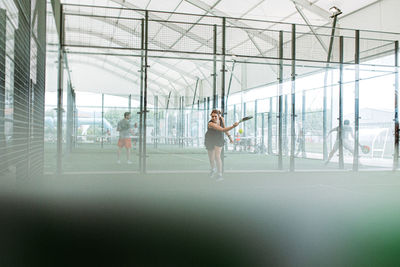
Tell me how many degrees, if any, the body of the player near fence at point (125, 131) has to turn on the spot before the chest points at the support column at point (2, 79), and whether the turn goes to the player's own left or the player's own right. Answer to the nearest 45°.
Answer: approximately 45° to the player's own right

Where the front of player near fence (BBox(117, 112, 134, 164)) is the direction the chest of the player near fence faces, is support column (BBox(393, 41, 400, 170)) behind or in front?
in front

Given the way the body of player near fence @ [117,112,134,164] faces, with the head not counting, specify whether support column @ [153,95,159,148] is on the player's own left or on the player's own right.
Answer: on the player's own left

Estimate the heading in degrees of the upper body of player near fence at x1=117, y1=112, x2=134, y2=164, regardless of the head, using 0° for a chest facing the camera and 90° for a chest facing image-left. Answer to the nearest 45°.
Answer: approximately 315°
